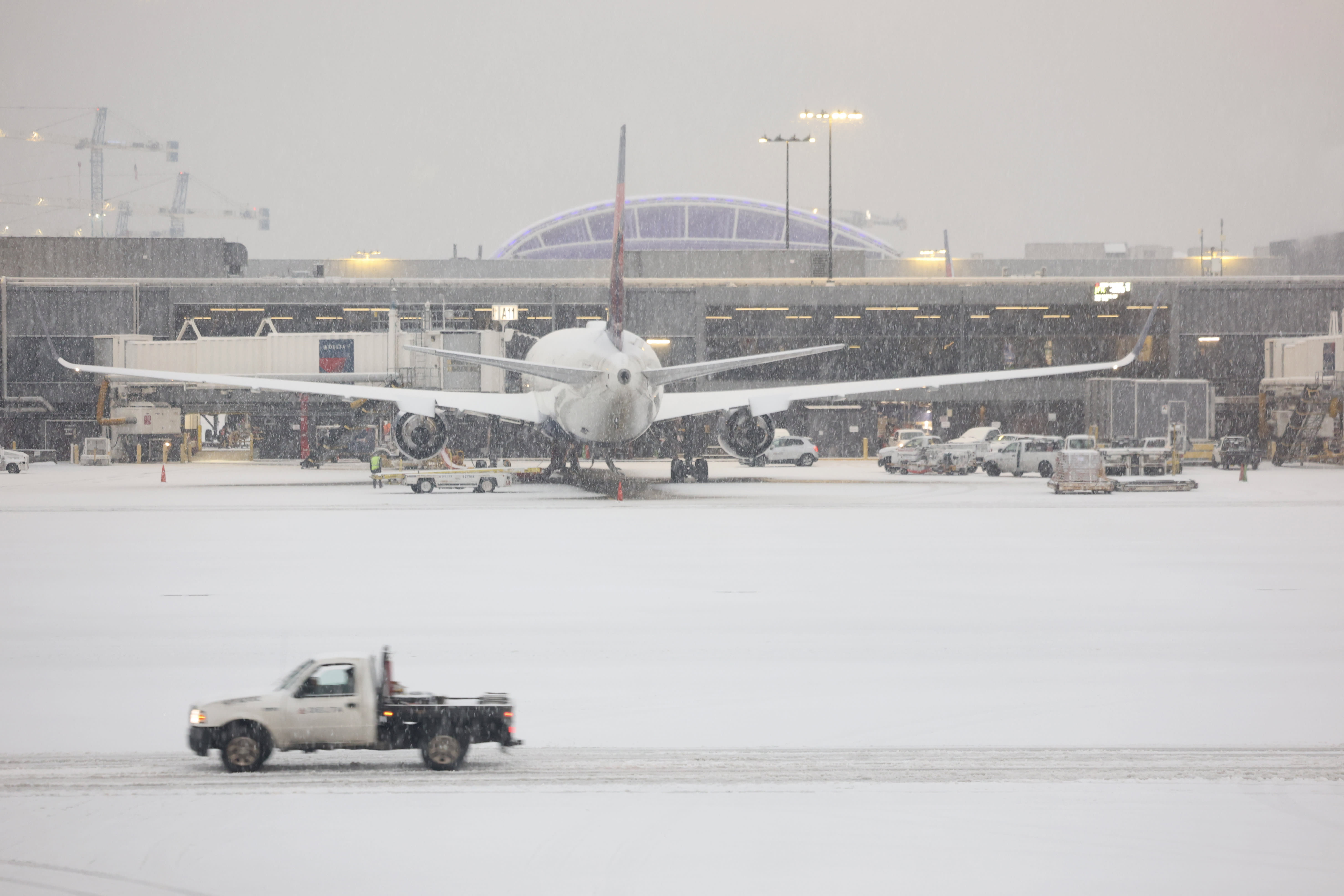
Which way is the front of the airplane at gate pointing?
away from the camera

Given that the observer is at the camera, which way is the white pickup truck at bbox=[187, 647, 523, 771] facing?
facing to the left of the viewer

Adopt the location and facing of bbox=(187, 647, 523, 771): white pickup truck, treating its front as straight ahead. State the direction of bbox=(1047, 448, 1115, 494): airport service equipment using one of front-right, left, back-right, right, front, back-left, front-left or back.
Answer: back-right

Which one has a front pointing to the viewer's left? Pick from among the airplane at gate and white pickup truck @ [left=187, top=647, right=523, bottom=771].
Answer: the white pickup truck

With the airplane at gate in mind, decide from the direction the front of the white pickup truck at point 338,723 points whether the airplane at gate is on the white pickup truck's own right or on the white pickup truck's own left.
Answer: on the white pickup truck's own right

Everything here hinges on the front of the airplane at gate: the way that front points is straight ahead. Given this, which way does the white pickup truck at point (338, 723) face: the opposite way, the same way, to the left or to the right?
to the left

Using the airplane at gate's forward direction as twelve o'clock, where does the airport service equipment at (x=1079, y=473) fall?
The airport service equipment is roughly at 3 o'clock from the airplane at gate.

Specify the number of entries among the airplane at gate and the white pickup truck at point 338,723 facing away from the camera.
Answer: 1

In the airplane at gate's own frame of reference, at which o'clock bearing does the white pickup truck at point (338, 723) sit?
The white pickup truck is roughly at 6 o'clock from the airplane at gate.

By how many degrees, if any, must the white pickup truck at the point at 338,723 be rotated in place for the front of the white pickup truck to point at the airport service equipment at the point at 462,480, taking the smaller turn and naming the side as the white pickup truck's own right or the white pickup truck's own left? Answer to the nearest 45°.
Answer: approximately 90° to the white pickup truck's own right
